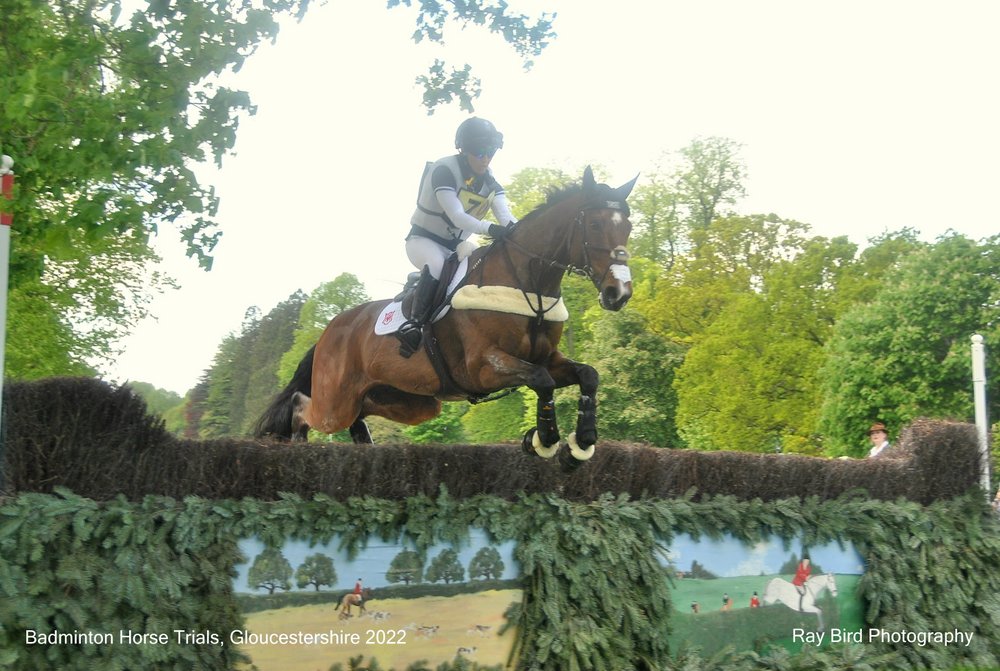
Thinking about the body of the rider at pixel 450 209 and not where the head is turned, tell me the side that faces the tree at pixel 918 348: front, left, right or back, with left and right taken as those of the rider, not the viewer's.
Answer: left

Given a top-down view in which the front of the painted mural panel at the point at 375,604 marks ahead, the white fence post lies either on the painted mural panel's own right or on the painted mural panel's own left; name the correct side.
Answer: on the painted mural panel's own left

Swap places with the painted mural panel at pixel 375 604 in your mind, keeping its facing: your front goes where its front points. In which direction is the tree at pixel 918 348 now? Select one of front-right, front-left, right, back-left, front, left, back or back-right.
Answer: back-left

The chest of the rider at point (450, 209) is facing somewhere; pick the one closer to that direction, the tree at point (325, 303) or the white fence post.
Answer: the white fence post

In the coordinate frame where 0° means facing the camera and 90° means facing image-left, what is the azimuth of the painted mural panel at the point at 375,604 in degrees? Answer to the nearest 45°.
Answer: approximately 0°

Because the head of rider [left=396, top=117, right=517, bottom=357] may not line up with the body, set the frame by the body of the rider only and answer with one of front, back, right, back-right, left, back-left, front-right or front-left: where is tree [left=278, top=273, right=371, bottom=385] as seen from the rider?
back-left

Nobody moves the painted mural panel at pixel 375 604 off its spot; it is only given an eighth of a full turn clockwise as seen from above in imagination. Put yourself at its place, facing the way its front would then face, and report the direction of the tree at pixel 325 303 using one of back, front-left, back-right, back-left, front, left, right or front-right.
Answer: back-right

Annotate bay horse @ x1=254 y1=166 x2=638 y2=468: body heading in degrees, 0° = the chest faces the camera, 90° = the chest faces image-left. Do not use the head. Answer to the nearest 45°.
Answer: approximately 315°

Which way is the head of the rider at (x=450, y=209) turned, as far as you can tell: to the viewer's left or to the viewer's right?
to the viewer's right

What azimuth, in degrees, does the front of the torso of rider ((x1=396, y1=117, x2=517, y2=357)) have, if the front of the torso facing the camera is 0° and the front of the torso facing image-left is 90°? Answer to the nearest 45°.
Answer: approximately 315°
